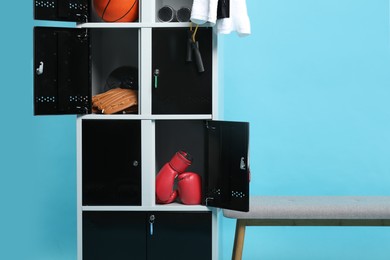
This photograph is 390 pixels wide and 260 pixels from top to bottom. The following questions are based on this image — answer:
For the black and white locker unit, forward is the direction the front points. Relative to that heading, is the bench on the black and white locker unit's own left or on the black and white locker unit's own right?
on the black and white locker unit's own left

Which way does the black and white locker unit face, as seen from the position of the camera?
facing the viewer
